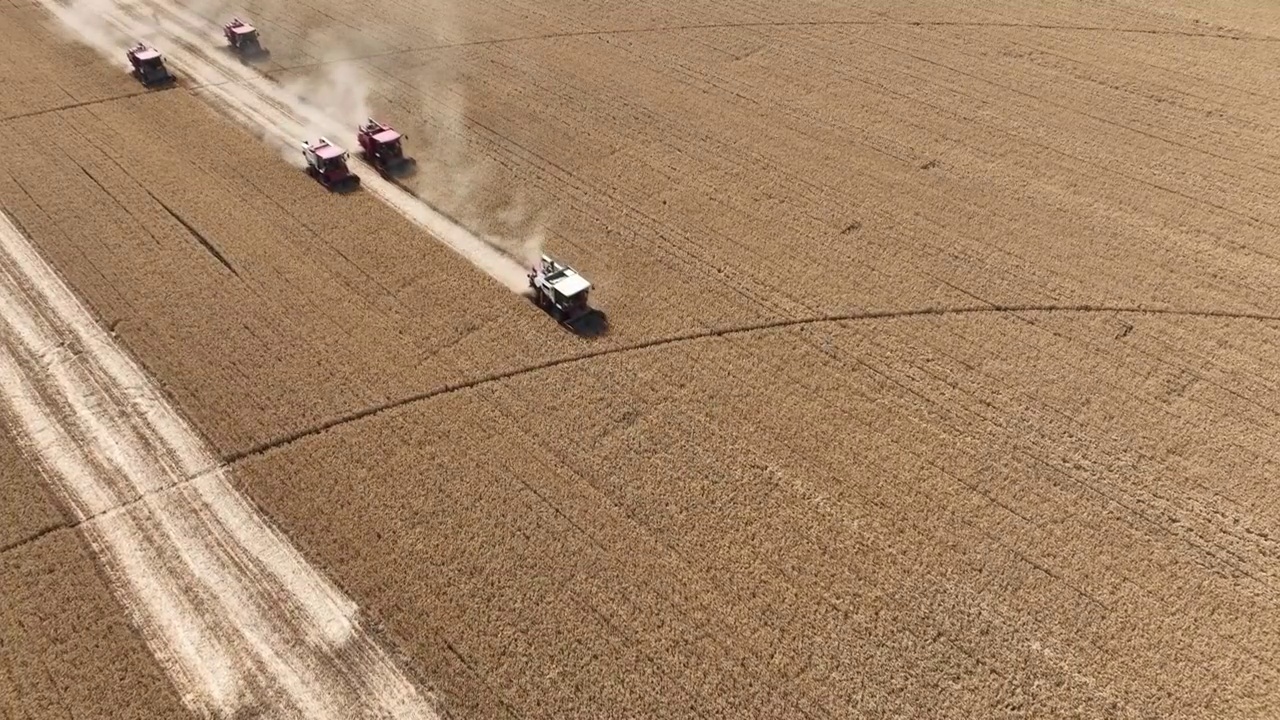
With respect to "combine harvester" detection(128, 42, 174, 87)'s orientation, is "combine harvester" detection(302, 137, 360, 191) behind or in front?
in front

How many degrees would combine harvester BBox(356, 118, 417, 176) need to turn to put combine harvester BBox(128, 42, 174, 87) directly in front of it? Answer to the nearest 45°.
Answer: approximately 180°

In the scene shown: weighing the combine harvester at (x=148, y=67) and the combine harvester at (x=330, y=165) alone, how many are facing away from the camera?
0

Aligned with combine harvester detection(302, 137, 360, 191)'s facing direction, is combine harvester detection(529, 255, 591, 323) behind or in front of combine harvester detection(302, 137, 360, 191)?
in front

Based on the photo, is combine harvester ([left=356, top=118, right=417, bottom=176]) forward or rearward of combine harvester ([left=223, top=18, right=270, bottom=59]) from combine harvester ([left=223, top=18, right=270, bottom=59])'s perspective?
forward

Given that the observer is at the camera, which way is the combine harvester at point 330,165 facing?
facing the viewer and to the right of the viewer

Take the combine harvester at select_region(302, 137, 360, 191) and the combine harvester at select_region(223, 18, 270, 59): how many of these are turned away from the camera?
0

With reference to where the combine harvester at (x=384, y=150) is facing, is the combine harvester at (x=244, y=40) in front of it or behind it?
behind

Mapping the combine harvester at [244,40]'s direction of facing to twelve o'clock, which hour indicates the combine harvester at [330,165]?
the combine harvester at [330,165] is roughly at 1 o'clock from the combine harvester at [244,40].
